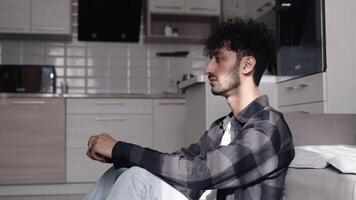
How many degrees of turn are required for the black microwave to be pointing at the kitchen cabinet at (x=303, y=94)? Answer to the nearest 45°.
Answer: approximately 45° to its left

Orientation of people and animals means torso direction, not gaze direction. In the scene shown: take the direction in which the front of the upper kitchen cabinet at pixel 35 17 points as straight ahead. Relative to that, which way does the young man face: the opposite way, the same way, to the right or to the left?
to the right

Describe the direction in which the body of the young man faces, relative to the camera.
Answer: to the viewer's left

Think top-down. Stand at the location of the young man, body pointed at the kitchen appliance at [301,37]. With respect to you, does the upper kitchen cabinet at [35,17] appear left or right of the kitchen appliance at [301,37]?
left

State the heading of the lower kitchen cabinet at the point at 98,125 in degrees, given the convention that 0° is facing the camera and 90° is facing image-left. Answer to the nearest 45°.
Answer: approximately 0°

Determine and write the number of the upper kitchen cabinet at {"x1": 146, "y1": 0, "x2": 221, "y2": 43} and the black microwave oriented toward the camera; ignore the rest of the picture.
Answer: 2

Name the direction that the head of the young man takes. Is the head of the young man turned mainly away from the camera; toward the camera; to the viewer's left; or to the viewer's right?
to the viewer's left

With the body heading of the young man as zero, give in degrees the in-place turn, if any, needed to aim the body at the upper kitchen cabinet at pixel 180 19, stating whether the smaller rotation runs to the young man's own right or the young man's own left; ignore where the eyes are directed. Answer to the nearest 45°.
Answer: approximately 90° to the young man's own right

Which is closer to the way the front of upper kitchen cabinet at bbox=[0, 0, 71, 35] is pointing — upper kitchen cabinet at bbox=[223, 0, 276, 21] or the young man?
the young man
